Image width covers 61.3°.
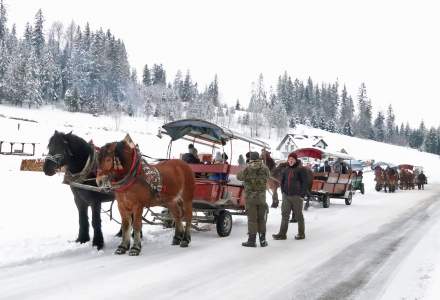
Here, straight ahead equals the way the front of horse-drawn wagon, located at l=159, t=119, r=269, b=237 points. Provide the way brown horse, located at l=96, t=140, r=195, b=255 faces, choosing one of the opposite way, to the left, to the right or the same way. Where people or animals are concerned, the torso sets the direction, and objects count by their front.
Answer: the same way

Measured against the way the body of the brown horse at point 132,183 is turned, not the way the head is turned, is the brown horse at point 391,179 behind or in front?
behind

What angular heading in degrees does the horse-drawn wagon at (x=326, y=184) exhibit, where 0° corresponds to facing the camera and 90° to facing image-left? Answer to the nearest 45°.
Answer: approximately 45°

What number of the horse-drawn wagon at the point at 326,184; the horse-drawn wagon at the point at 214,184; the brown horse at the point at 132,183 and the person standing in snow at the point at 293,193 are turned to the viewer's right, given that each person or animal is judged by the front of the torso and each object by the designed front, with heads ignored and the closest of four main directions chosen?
0

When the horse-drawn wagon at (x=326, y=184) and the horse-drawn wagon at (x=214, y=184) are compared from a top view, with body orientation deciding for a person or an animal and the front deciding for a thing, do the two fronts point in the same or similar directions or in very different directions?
same or similar directions

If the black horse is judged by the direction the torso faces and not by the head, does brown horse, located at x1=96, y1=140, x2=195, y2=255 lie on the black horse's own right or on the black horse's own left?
on the black horse's own left

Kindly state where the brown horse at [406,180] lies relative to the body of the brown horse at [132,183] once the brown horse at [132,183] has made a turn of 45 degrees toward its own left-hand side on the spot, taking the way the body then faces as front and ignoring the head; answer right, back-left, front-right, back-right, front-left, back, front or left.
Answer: back-left

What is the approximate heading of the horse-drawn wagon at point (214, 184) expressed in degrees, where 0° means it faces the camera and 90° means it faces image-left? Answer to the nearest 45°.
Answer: approximately 45°

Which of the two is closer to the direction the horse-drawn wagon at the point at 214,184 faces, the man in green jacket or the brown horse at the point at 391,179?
the man in green jacket

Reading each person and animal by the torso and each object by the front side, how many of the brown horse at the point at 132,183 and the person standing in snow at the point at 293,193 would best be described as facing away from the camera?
0

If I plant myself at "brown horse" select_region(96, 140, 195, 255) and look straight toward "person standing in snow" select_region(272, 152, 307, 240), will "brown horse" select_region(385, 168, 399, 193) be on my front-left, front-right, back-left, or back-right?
front-left

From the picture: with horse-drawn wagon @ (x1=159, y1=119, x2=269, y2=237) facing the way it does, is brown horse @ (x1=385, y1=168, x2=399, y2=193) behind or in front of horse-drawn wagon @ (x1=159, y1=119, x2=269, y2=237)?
behind

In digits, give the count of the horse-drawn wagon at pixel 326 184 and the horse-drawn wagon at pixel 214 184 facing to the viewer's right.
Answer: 0

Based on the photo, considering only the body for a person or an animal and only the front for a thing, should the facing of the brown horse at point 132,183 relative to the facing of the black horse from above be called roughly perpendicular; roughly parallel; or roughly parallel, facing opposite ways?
roughly parallel

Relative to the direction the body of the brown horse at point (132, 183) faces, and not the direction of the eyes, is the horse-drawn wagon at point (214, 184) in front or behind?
behind

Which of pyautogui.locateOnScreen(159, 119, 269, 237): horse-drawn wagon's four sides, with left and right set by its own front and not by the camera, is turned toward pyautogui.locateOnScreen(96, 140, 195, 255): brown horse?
front

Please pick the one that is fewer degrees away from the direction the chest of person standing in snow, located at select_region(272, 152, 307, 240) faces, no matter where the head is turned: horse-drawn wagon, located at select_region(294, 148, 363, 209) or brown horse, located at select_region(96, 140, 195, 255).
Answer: the brown horse

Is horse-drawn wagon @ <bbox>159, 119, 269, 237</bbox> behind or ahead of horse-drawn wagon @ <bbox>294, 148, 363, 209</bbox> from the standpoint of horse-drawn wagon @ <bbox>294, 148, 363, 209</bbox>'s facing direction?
ahead
